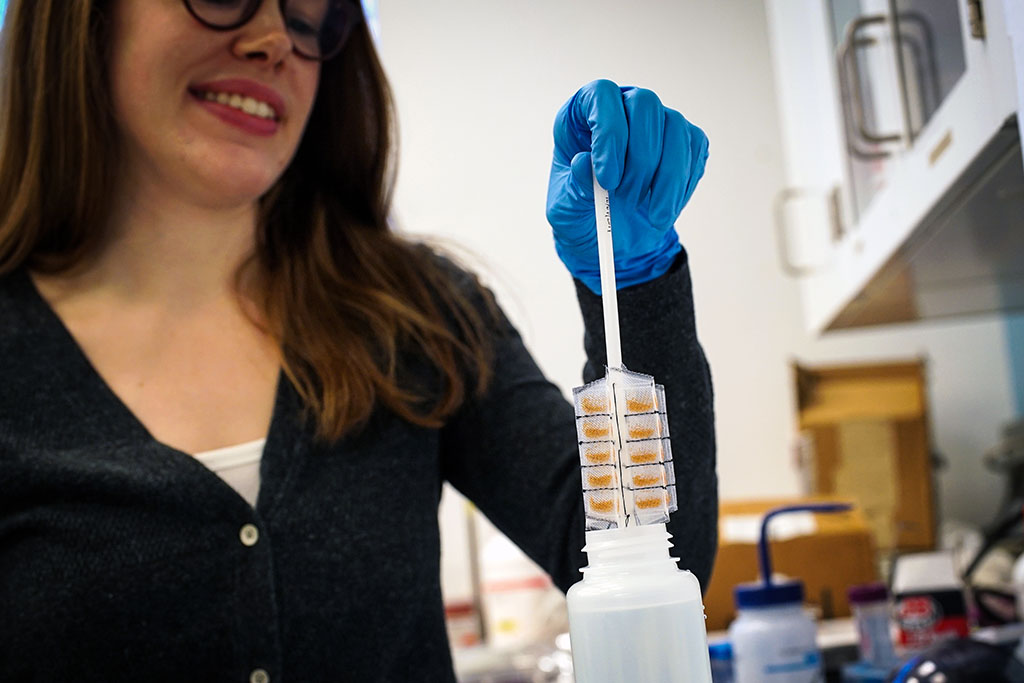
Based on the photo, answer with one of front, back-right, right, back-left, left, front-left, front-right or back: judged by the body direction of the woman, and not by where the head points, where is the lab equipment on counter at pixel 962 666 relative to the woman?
front-left

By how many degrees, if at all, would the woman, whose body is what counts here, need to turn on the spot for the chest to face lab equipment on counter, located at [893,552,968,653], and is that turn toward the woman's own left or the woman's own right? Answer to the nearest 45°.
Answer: approximately 90° to the woman's own left

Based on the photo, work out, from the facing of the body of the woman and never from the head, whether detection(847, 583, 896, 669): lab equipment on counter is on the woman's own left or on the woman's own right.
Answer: on the woman's own left

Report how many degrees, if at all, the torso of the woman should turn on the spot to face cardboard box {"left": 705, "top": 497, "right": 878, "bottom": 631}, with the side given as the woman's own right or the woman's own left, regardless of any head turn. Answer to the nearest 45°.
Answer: approximately 90° to the woman's own left

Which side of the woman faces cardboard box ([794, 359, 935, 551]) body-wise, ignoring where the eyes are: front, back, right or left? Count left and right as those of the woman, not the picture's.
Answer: left

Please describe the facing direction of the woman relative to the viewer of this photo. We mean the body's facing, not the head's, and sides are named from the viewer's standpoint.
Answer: facing the viewer and to the right of the viewer

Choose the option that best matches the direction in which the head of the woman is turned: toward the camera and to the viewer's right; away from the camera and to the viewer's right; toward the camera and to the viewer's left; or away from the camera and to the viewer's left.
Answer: toward the camera and to the viewer's right

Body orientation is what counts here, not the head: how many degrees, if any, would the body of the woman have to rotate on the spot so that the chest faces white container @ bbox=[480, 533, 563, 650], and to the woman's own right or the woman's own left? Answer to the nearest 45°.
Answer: approximately 135° to the woman's own left
